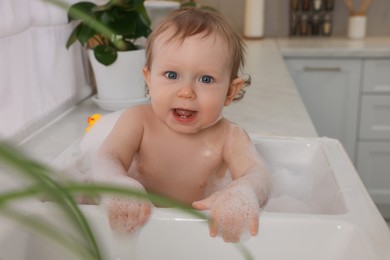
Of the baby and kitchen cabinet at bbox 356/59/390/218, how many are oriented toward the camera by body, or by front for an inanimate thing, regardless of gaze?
2

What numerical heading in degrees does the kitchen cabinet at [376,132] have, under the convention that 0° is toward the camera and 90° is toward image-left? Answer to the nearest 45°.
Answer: approximately 0°

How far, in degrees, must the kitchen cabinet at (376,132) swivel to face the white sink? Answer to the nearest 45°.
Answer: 0° — it already faces it

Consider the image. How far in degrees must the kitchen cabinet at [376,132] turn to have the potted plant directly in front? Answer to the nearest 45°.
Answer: approximately 45° to its right

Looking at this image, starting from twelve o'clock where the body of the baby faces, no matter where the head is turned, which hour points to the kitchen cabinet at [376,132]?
The kitchen cabinet is roughly at 7 o'clock from the baby.

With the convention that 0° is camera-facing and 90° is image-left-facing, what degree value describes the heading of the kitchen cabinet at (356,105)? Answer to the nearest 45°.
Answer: approximately 0°

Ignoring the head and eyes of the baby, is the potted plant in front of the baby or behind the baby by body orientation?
behind

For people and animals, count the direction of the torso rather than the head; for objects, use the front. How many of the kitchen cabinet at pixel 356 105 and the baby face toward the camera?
2
